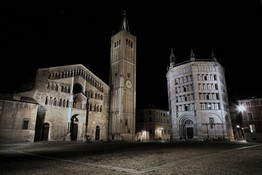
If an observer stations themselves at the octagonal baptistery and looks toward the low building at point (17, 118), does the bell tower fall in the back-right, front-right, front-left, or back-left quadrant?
front-right

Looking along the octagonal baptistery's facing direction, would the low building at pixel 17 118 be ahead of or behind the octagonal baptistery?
ahead

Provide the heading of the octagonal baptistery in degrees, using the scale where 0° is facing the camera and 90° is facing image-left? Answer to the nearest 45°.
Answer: approximately 45°

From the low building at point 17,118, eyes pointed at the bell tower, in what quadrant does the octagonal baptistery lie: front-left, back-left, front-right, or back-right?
front-right

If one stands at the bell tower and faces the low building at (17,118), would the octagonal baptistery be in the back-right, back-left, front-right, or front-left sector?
back-left
